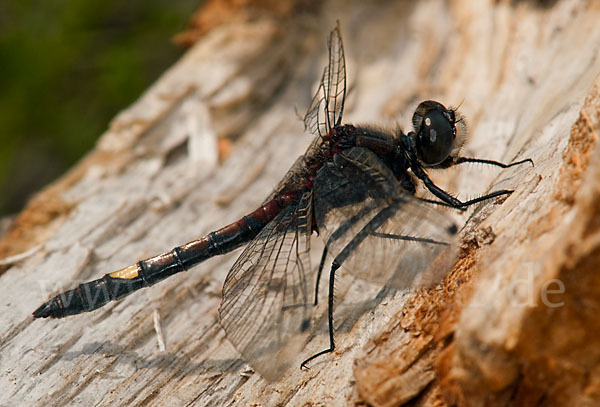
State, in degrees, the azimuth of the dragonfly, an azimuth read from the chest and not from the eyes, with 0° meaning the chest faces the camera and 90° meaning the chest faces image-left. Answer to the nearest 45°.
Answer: approximately 270°
